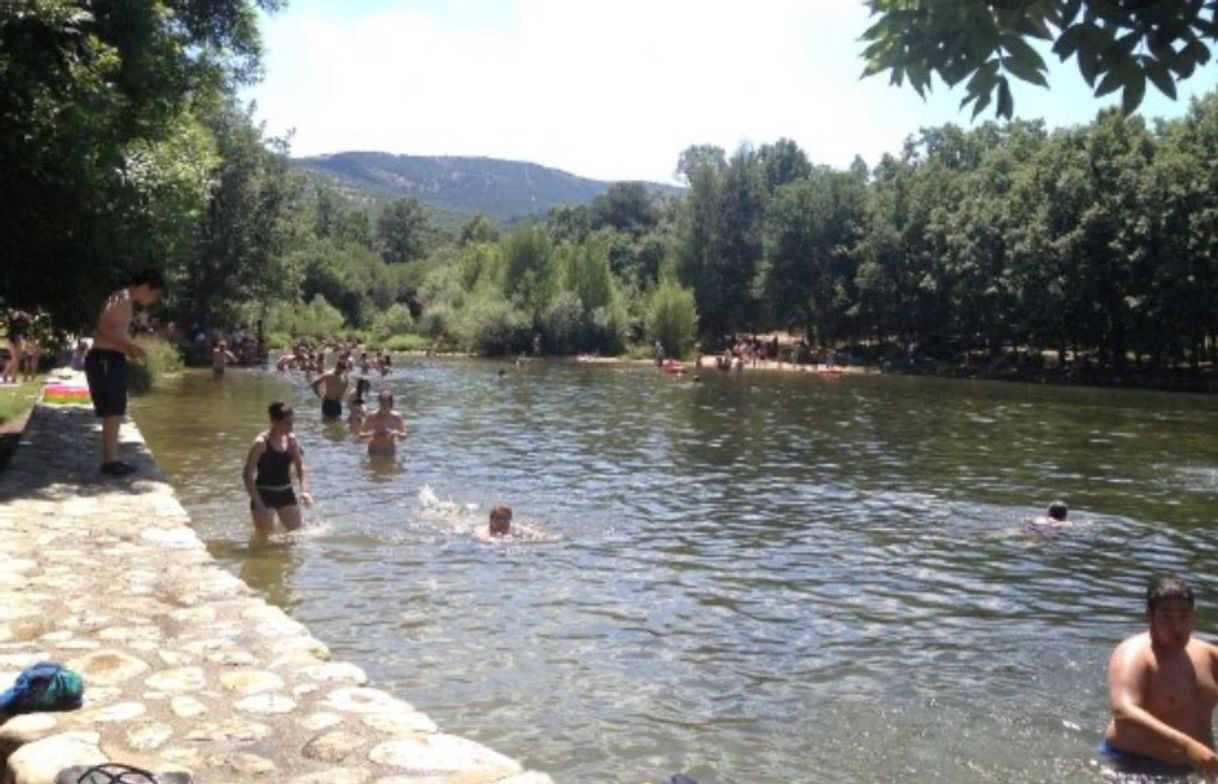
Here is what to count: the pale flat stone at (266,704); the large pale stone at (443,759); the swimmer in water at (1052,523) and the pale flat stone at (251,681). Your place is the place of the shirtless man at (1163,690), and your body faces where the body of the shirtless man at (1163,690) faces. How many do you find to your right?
3

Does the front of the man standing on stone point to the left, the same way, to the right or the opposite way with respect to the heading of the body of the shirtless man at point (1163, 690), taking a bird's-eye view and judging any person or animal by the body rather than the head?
to the left

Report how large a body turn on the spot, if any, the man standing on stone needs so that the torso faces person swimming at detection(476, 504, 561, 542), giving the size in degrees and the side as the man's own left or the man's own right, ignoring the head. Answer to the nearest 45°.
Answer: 0° — they already face them

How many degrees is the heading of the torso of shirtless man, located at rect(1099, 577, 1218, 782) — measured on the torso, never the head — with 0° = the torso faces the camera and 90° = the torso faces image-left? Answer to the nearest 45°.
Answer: approximately 315°

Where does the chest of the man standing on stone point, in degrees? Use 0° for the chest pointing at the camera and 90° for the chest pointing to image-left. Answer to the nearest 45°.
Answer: approximately 270°

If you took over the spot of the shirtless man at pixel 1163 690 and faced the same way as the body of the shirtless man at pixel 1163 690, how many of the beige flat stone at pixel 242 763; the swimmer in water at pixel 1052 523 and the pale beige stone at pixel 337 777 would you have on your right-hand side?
2

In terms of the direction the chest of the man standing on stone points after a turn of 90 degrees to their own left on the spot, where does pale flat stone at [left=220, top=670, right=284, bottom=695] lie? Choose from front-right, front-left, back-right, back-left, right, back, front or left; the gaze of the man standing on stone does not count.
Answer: back

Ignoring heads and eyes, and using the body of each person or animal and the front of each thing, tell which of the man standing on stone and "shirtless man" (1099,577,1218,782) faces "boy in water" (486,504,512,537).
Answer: the man standing on stone

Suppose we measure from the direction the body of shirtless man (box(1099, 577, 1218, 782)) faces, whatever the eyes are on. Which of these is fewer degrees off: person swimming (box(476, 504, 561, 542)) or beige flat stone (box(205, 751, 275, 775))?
the beige flat stone

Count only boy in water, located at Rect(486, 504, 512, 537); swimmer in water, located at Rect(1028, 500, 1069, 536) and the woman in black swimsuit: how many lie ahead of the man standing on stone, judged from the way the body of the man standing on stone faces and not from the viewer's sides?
3

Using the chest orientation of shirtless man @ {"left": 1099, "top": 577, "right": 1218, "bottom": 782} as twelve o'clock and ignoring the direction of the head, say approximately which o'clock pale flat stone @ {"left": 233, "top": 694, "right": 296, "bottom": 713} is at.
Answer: The pale flat stone is roughly at 3 o'clock from the shirtless man.

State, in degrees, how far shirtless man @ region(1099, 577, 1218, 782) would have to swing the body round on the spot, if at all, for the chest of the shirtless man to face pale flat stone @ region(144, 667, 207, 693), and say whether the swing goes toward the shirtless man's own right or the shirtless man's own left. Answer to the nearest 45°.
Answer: approximately 90° to the shirtless man's own right
